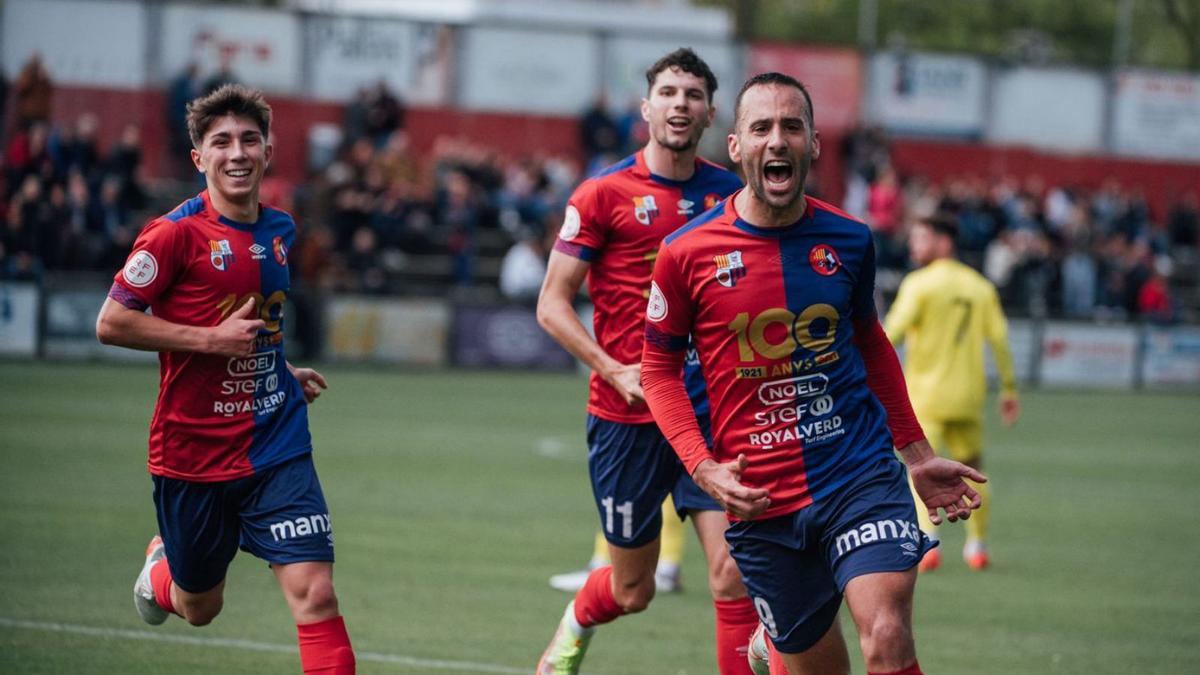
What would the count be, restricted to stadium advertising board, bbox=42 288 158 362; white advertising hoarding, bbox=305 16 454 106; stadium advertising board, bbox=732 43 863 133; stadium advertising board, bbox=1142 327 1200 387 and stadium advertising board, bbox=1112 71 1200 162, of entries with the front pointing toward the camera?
5

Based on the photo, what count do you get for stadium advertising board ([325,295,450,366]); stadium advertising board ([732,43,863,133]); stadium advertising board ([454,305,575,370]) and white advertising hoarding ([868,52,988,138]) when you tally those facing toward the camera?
4

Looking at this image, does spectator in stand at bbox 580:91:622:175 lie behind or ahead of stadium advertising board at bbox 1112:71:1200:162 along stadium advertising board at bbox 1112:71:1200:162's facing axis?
ahead

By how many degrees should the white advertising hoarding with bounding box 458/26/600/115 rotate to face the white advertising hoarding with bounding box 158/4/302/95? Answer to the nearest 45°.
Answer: approximately 45° to its right

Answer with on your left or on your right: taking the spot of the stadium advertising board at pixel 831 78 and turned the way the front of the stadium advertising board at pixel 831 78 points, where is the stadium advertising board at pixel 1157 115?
on your left

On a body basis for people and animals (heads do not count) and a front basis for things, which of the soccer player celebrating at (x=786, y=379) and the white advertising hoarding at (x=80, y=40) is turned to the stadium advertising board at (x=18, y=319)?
the white advertising hoarding

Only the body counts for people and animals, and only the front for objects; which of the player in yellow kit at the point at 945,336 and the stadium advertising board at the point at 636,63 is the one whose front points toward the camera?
the stadium advertising board

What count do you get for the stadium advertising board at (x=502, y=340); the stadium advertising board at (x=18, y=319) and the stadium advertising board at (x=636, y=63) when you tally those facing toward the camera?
3

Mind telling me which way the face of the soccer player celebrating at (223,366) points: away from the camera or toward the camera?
toward the camera

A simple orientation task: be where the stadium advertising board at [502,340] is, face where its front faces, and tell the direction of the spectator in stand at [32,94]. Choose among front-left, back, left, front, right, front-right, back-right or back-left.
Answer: right

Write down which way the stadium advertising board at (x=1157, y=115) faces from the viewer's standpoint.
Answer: facing the viewer

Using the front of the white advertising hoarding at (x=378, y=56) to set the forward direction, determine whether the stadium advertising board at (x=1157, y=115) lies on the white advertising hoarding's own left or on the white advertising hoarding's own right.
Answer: on the white advertising hoarding's own left

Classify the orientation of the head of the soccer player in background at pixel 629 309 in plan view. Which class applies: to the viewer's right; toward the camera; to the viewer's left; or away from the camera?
toward the camera

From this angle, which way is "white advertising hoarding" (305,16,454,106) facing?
toward the camera

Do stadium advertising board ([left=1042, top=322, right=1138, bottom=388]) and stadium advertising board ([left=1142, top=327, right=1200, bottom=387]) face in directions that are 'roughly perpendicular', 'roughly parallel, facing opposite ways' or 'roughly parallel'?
roughly parallel

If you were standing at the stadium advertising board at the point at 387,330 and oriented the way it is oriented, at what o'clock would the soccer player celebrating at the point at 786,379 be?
The soccer player celebrating is roughly at 12 o'clock from the stadium advertising board.

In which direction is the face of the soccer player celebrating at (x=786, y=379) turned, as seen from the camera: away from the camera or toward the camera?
toward the camera

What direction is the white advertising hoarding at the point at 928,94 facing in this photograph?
toward the camera
